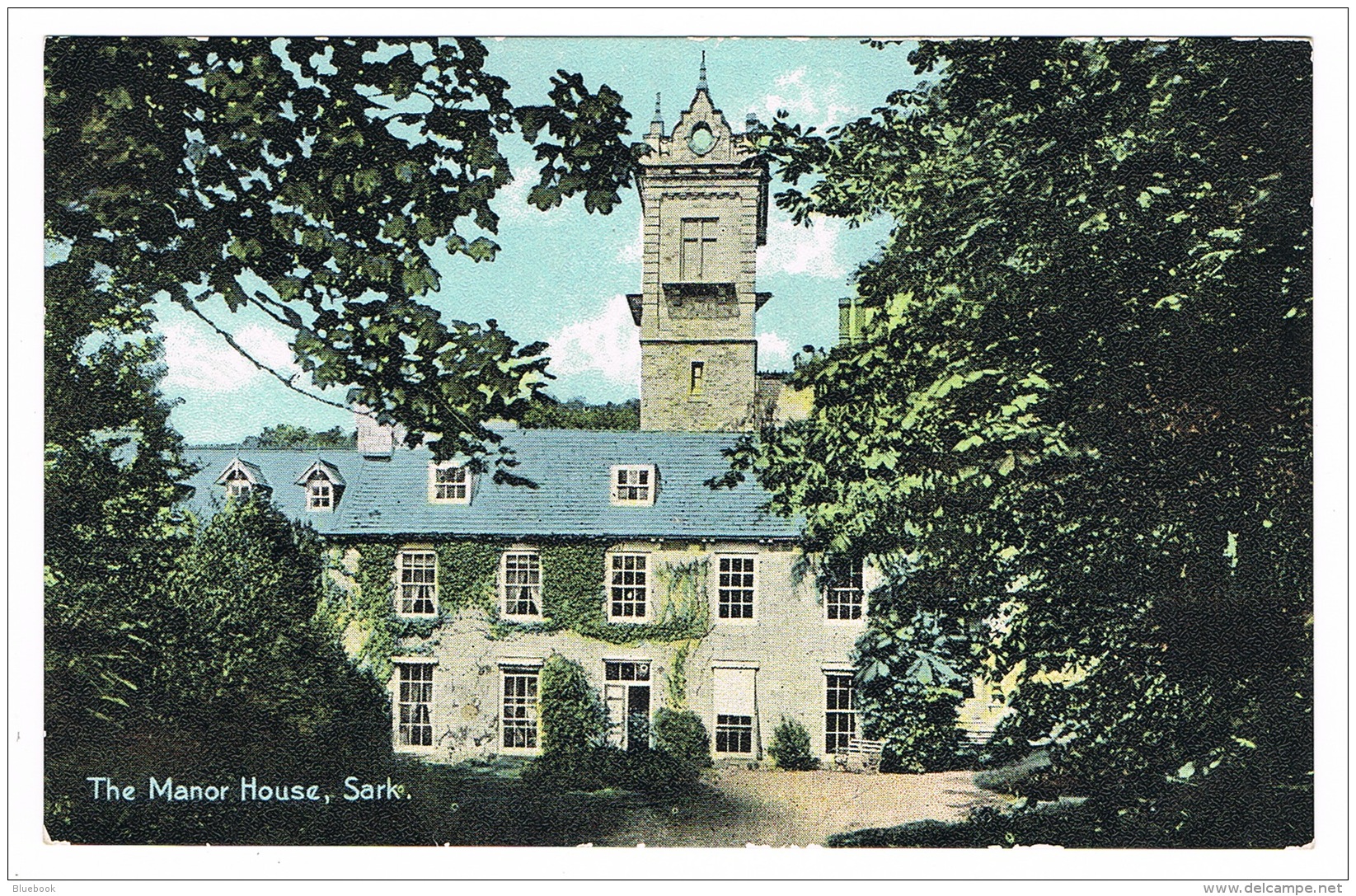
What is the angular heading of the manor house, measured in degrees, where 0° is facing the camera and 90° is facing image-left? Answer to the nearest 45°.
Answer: approximately 0°

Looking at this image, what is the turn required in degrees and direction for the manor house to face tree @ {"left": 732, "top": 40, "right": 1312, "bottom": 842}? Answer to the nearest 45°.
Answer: approximately 90° to its left
